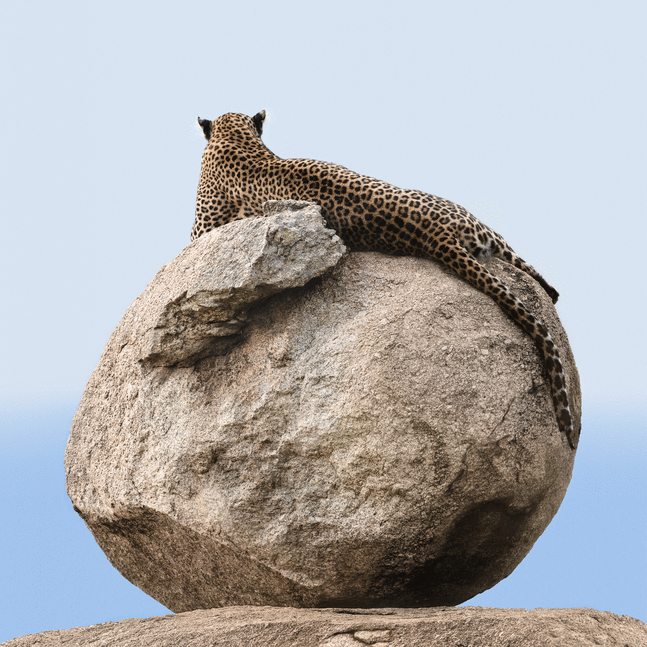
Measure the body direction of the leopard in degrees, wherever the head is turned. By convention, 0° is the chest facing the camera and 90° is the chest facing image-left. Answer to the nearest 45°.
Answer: approximately 135°
